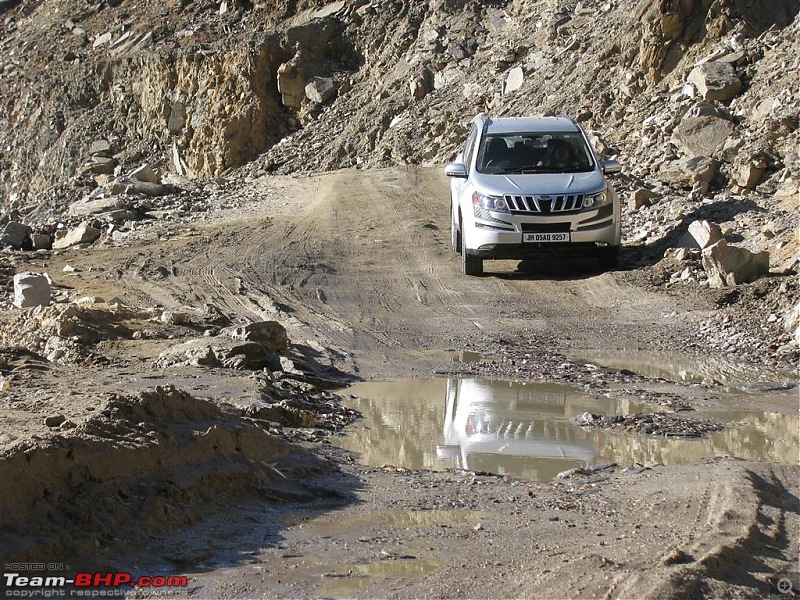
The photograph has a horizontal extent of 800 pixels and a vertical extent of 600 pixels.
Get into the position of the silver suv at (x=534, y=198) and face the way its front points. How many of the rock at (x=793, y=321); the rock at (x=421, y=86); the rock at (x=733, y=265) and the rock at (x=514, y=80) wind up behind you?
2

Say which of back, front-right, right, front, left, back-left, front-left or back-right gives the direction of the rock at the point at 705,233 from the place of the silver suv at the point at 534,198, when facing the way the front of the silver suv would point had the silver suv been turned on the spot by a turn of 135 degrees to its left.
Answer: front-right

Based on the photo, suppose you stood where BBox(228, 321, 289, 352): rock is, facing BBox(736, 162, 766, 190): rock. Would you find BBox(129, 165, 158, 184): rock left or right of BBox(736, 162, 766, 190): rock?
left

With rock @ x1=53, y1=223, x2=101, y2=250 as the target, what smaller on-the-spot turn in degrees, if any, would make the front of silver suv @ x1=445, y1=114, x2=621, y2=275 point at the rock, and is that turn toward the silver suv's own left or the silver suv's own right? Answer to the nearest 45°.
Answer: approximately 135° to the silver suv's own right

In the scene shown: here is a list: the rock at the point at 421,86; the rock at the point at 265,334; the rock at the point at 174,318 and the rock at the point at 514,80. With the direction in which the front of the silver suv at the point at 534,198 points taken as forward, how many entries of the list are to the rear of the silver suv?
2

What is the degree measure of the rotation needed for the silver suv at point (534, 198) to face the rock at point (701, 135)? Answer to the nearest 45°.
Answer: approximately 135° to its left

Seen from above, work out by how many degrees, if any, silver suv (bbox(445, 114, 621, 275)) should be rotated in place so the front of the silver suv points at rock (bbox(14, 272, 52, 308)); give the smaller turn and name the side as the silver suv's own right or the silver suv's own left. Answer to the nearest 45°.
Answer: approximately 90° to the silver suv's own right

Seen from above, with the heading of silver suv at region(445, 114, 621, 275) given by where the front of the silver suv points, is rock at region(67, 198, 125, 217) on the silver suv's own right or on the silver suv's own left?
on the silver suv's own right

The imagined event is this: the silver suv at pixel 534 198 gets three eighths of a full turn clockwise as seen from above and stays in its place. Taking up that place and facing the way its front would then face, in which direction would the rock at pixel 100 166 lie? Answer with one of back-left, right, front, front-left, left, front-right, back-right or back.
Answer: front

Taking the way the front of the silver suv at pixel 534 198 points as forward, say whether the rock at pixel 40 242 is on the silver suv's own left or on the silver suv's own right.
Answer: on the silver suv's own right

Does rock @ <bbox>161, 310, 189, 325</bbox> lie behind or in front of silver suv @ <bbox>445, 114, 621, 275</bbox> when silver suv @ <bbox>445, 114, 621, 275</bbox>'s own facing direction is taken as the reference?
in front

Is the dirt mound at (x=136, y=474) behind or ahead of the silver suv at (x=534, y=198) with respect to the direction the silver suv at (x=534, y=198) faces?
ahead

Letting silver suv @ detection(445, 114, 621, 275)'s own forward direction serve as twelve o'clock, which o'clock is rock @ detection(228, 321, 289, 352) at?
The rock is roughly at 1 o'clock from the silver suv.

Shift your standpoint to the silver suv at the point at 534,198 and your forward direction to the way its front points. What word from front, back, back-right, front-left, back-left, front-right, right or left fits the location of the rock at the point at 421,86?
back

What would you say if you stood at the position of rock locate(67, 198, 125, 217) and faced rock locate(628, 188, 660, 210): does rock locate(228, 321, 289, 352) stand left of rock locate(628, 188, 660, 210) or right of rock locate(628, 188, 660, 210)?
right

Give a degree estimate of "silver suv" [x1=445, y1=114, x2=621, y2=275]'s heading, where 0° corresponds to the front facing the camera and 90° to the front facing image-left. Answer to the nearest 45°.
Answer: approximately 0°

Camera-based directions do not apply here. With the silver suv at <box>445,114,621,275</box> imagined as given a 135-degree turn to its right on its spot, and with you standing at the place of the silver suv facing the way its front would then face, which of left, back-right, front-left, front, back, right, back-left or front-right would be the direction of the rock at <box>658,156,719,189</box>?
right

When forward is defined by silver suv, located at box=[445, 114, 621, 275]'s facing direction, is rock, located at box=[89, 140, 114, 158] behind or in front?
behind

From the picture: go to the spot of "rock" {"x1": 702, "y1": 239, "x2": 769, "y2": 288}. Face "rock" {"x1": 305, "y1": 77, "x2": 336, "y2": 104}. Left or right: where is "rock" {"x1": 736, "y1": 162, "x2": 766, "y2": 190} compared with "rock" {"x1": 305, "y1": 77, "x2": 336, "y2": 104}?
right

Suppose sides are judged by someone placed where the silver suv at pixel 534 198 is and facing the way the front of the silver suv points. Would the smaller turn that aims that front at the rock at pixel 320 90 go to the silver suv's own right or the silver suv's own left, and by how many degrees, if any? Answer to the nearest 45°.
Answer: approximately 180°

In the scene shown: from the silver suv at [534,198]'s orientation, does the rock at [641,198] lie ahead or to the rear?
to the rear
